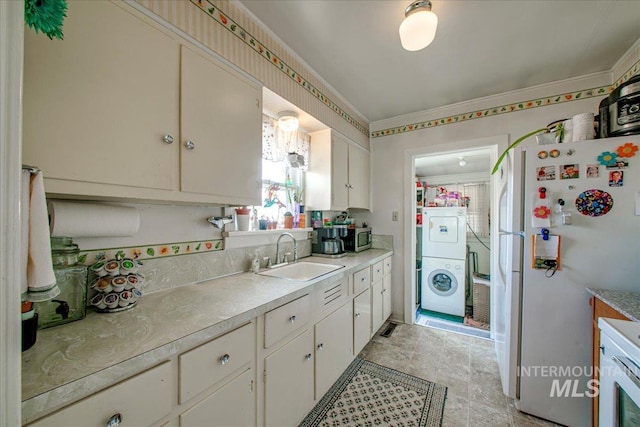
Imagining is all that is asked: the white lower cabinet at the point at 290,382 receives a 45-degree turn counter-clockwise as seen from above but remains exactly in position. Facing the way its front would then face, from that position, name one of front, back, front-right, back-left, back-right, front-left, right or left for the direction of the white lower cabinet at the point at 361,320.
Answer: front-left

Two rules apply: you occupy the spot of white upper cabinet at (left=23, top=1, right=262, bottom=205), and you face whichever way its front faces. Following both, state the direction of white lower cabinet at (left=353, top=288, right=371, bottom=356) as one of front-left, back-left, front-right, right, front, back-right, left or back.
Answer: front-left

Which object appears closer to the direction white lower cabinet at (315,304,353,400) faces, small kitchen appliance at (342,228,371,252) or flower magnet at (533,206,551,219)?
the flower magnet

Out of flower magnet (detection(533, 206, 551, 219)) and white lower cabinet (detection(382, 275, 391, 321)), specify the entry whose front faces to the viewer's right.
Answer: the white lower cabinet

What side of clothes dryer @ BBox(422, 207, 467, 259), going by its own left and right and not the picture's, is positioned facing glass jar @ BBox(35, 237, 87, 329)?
front

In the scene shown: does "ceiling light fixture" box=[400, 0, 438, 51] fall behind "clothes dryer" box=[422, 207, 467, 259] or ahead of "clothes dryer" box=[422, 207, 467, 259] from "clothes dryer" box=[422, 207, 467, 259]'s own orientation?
ahead

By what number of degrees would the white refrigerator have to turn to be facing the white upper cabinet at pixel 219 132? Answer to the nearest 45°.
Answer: approximately 45° to its left

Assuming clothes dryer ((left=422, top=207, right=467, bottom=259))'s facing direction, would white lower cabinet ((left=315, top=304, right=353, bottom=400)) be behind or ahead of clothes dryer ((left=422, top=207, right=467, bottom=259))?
ahead

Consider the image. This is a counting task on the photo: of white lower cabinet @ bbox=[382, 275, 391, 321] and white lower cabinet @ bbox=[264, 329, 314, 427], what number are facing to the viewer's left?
0

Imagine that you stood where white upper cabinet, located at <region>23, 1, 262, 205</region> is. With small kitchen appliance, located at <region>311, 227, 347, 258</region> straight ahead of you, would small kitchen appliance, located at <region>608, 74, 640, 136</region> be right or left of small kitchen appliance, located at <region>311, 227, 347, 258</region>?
right

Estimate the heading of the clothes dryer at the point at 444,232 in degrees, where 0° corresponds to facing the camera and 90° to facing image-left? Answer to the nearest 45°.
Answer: approximately 0°

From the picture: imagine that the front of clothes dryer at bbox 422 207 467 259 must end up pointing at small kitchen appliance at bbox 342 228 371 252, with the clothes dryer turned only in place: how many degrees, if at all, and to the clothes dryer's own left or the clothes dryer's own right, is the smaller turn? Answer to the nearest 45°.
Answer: approximately 45° to the clothes dryer's own right

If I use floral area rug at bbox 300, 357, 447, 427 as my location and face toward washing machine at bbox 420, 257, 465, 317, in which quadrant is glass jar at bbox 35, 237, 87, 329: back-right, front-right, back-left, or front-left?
back-left

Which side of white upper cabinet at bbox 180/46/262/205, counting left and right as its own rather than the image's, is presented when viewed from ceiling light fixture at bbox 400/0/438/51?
front

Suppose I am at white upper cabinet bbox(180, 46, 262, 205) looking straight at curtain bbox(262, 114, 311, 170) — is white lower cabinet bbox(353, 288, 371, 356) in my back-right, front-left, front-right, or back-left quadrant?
front-right

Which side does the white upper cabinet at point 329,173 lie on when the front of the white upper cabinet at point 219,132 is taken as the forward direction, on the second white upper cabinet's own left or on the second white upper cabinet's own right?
on the second white upper cabinet's own left
